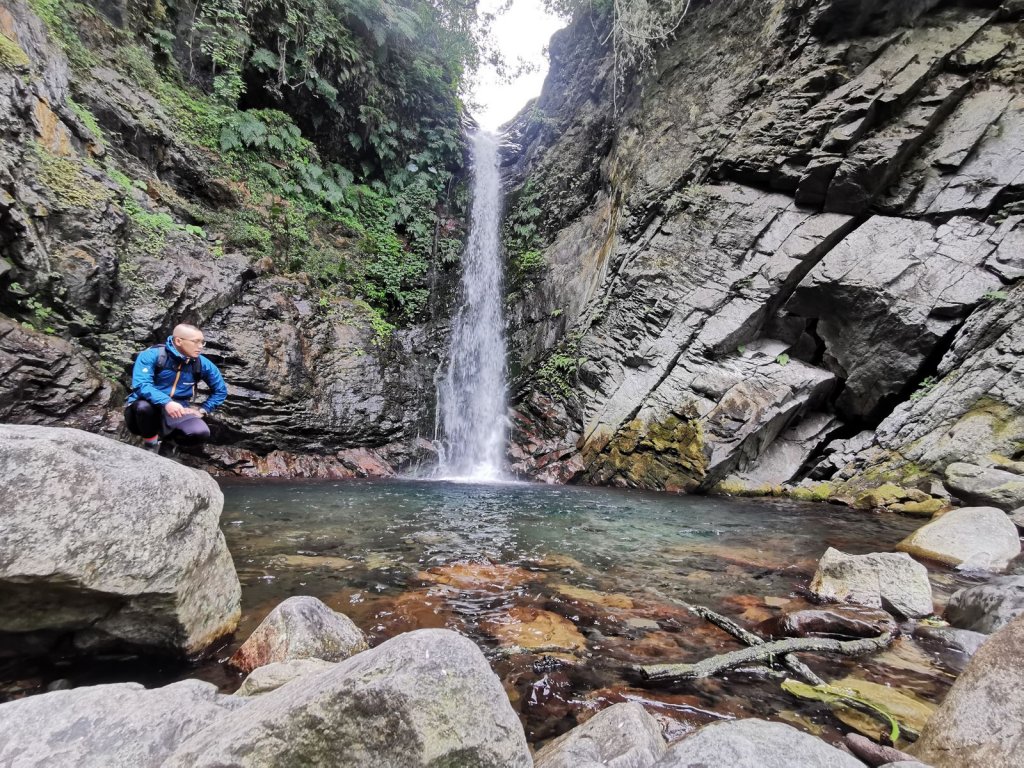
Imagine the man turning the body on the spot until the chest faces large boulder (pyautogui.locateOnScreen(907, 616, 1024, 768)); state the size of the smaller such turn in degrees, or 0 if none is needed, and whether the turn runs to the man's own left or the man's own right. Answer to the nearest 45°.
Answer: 0° — they already face it

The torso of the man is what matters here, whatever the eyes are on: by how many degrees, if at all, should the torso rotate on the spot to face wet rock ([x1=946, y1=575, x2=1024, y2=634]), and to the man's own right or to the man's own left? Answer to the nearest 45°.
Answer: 0° — they already face it

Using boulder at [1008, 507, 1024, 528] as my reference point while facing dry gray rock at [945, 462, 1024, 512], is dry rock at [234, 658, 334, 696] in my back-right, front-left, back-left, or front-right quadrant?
back-left

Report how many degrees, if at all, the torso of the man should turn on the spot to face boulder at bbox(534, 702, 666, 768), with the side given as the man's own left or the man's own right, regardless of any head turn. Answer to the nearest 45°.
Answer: approximately 45° to the man's own right

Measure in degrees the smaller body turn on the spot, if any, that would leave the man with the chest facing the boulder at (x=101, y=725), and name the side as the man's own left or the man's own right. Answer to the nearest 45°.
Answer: approximately 45° to the man's own right

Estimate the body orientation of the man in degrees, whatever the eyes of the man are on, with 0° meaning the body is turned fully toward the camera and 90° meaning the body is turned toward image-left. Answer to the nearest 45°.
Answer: approximately 315°

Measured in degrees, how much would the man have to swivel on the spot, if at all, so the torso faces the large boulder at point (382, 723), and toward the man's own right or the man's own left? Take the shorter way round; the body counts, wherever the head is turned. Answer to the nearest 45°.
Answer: approximately 45° to the man's own right
